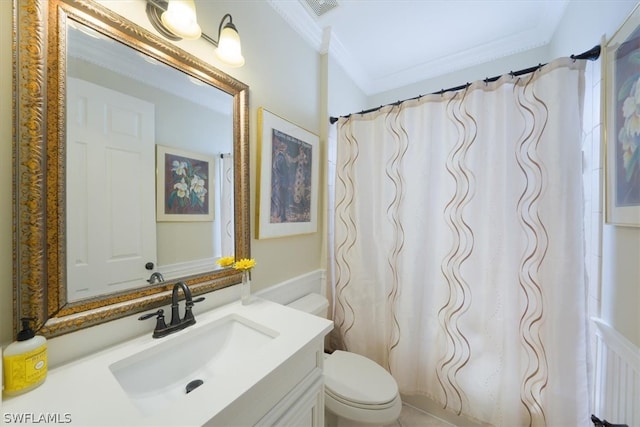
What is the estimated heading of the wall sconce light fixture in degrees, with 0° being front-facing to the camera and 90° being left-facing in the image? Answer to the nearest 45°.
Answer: approximately 315°

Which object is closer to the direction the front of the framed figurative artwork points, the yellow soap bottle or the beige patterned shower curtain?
the beige patterned shower curtain

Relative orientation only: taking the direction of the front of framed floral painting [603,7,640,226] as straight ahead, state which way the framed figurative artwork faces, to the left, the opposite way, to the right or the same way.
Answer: the opposite way

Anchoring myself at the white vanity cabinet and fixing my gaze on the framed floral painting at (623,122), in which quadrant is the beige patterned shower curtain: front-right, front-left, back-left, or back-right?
front-left

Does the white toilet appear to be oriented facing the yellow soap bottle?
no

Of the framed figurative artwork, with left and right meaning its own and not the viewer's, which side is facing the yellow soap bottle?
right

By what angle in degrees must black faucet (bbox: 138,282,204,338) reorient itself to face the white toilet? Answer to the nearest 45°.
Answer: approximately 45° to its left

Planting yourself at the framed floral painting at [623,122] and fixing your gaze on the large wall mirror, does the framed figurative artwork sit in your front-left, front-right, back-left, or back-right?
front-right

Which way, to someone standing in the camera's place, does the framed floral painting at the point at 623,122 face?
facing to the left of the viewer

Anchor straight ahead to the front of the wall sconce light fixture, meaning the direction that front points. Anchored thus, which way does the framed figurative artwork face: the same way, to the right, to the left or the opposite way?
the same way

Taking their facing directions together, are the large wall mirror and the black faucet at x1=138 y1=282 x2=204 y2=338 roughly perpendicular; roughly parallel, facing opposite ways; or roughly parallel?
roughly parallel

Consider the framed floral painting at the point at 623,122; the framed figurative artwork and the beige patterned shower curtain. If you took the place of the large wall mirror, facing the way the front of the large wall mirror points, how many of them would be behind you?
0

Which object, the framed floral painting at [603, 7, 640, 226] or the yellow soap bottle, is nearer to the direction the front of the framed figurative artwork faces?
the framed floral painting

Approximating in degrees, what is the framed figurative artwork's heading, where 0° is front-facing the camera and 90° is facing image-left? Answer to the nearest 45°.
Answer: approximately 315°

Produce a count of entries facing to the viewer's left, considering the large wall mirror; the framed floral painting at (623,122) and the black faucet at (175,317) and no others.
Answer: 1

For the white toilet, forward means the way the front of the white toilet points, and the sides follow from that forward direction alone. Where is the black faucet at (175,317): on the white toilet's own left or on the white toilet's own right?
on the white toilet's own right

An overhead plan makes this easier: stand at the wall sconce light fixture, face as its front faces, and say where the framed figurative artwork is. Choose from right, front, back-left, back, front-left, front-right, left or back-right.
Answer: left

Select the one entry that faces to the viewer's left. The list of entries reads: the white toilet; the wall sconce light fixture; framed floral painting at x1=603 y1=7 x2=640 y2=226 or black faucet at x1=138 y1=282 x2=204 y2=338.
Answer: the framed floral painting

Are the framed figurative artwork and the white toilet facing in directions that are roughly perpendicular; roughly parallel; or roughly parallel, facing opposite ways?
roughly parallel
